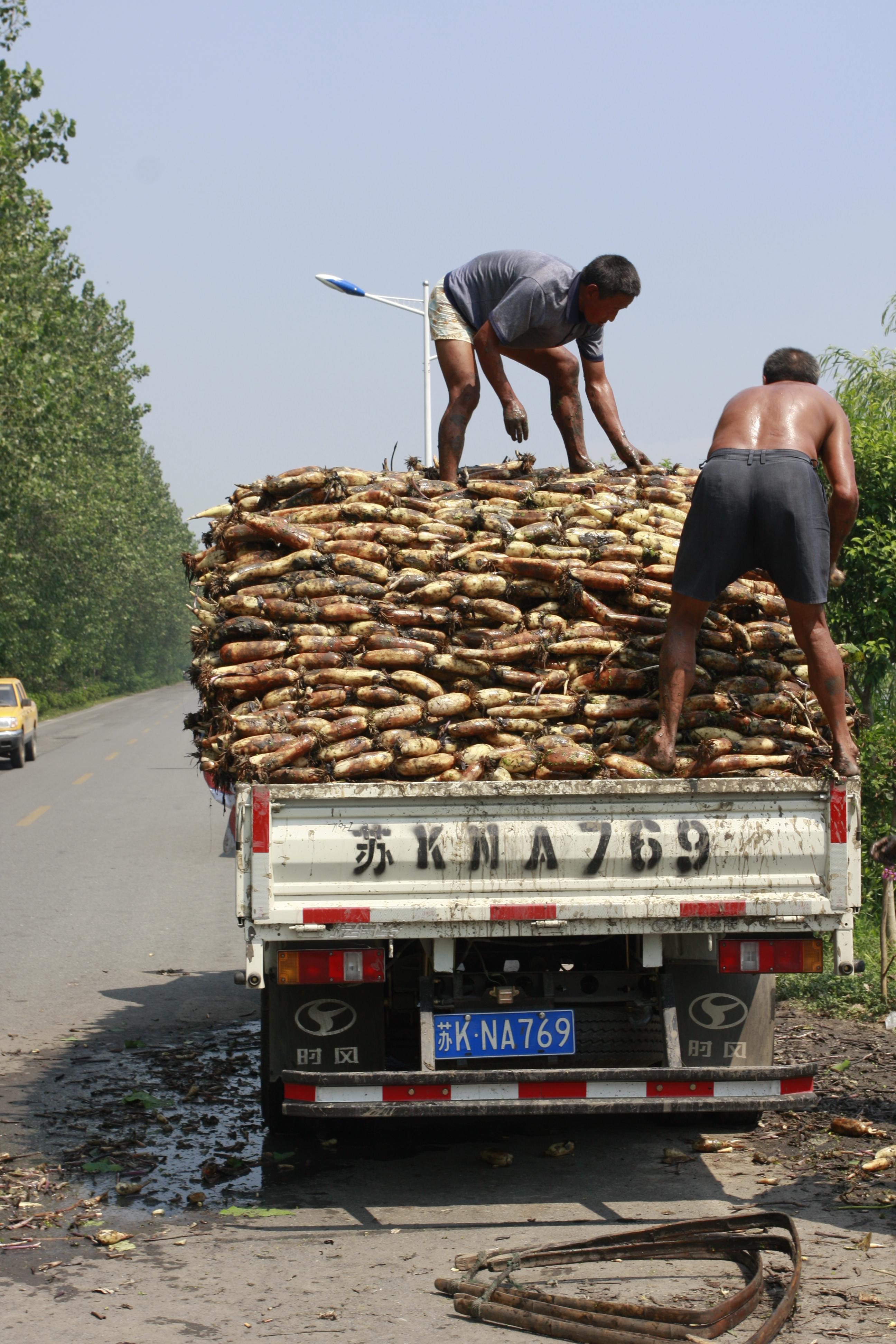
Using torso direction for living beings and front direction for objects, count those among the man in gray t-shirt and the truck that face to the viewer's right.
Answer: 1

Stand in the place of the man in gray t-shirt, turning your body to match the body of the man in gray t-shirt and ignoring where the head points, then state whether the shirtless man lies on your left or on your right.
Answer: on your right

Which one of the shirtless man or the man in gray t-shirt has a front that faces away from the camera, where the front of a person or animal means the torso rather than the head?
the shirtless man

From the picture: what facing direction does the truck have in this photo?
away from the camera

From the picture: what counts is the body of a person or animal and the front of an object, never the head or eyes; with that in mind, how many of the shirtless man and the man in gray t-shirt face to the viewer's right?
1

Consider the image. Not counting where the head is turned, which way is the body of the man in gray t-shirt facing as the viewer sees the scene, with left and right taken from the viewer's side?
facing to the right of the viewer

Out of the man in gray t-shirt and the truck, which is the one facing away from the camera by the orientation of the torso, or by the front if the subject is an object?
the truck

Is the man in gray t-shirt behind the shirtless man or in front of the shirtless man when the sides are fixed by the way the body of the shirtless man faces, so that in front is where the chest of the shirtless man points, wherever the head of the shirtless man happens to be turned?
in front

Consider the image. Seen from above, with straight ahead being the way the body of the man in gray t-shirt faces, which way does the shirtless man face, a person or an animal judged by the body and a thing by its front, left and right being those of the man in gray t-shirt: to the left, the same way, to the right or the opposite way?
to the left

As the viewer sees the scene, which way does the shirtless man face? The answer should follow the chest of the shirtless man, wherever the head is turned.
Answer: away from the camera

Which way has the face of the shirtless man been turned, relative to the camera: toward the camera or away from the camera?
away from the camera

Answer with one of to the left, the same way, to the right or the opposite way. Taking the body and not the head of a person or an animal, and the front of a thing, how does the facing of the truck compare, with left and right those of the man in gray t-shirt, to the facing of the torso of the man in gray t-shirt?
to the left
